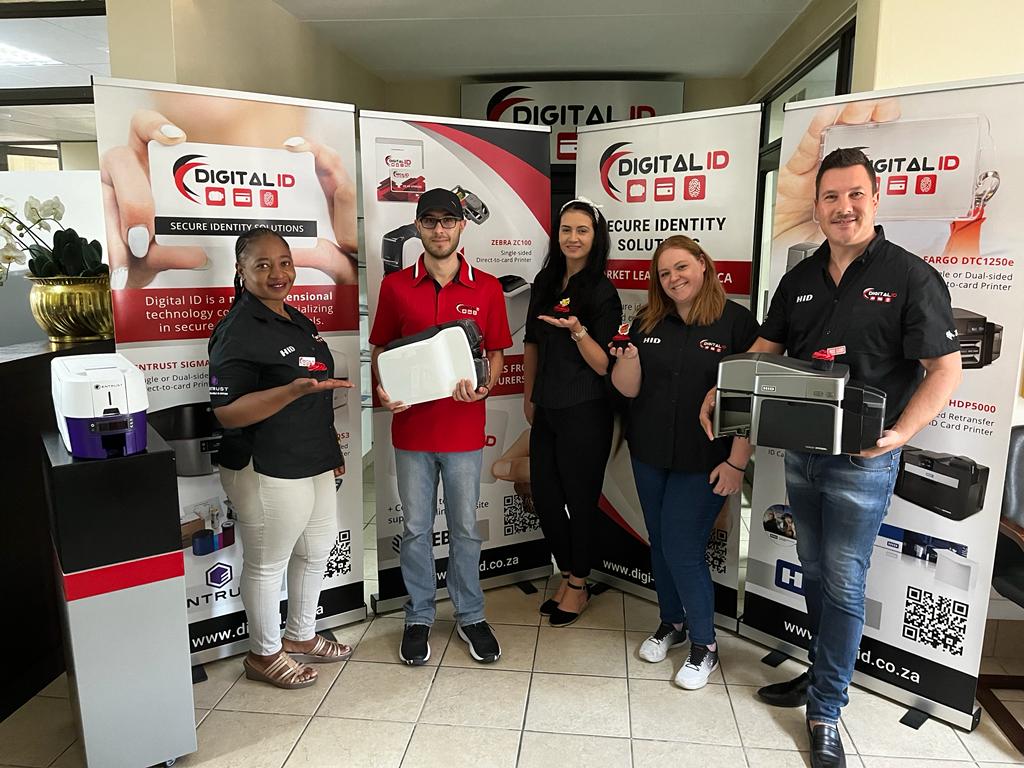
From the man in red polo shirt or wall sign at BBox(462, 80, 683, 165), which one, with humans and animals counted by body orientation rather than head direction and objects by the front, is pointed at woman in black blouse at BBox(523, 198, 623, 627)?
the wall sign

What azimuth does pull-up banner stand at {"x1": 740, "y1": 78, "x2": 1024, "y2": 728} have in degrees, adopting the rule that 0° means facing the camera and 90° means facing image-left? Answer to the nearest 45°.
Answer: approximately 45°

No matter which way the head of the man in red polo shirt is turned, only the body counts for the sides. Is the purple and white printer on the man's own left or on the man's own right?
on the man's own right

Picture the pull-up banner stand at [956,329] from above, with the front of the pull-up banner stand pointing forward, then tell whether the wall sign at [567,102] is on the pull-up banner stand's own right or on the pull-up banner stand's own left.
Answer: on the pull-up banner stand's own right

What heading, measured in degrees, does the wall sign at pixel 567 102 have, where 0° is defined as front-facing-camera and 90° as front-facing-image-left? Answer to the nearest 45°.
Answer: approximately 0°

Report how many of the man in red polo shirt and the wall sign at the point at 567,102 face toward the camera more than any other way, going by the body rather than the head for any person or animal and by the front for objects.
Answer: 2

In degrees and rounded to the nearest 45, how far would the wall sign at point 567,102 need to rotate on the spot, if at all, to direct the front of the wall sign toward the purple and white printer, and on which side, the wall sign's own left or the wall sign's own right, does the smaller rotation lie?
0° — it already faces it

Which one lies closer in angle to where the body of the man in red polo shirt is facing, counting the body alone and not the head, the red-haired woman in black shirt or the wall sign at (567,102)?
the red-haired woman in black shirt

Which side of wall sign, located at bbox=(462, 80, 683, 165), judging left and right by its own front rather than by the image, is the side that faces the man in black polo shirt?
front

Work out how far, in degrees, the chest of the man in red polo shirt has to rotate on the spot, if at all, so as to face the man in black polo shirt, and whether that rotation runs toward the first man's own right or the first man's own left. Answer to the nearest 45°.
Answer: approximately 45° to the first man's own left

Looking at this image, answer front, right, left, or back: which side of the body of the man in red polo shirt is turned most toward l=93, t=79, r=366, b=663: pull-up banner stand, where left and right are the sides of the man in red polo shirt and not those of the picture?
right

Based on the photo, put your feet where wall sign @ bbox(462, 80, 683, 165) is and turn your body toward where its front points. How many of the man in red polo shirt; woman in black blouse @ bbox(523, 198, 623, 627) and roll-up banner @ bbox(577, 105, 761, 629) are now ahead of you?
3

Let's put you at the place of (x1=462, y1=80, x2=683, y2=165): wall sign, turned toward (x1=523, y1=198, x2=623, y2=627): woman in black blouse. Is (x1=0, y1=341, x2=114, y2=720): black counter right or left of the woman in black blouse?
right
